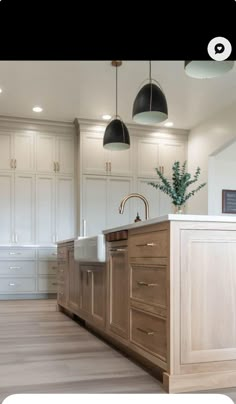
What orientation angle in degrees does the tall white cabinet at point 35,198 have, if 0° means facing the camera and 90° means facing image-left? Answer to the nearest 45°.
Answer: approximately 0°

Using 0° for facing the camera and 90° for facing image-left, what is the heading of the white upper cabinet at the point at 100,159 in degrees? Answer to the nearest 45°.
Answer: approximately 0°

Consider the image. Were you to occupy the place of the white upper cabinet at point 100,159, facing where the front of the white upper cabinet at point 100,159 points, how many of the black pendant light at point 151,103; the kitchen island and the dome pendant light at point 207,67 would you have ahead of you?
3

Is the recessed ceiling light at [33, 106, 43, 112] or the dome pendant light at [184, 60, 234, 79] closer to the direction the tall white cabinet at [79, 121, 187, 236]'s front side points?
the dome pendant light

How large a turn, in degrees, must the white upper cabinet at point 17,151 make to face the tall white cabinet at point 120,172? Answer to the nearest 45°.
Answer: approximately 90° to its left
